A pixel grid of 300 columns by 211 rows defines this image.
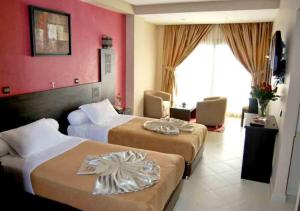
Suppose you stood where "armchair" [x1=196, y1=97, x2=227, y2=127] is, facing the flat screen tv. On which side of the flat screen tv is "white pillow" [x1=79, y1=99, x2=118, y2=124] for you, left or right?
right

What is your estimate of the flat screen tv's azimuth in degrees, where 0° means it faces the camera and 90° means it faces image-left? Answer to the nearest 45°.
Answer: approximately 90°

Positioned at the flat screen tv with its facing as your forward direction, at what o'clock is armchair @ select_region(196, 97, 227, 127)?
The armchair is roughly at 2 o'clock from the flat screen tv.

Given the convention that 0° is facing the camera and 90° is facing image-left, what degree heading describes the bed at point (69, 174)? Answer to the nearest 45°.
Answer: approximately 315°

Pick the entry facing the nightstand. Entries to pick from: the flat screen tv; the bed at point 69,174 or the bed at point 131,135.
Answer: the flat screen tv

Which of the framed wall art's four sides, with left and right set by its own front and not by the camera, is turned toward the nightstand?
left

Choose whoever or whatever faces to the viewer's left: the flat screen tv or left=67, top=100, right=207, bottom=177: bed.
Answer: the flat screen tv

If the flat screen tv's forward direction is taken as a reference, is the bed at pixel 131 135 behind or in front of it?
in front

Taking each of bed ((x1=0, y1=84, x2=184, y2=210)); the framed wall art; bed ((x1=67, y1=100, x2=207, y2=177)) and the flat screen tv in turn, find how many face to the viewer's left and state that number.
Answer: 1

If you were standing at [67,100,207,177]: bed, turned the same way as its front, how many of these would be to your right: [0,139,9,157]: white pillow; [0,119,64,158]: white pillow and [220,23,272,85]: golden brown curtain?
2

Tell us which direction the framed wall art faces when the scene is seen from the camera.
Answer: facing the viewer and to the right of the viewer

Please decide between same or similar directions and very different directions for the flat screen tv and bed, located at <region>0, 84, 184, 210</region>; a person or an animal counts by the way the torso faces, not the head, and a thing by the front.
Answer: very different directions

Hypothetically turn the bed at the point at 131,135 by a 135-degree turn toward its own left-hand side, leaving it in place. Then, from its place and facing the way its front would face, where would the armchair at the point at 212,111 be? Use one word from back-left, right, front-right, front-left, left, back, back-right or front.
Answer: front-right
